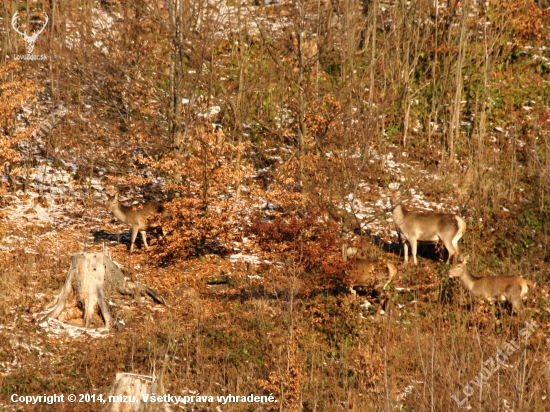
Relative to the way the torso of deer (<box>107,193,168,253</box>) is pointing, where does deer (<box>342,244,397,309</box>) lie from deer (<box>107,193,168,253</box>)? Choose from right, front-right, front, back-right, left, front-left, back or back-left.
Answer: back-left

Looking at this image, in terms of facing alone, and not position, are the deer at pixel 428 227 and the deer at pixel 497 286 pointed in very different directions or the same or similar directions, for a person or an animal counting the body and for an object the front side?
same or similar directions

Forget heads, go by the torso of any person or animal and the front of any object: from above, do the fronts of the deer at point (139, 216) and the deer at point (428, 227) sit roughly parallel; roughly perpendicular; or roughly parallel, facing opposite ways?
roughly parallel

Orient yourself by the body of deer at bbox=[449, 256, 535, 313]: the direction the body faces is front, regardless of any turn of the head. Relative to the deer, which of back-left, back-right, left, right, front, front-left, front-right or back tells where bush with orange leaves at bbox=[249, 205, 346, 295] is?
front

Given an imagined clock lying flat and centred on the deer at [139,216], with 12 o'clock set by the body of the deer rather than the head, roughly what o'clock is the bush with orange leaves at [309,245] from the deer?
The bush with orange leaves is roughly at 7 o'clock from the deer.

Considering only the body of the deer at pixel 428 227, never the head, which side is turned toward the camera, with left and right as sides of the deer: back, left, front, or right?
left

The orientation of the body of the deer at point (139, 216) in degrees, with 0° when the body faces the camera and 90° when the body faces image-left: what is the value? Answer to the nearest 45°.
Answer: approximately 90°

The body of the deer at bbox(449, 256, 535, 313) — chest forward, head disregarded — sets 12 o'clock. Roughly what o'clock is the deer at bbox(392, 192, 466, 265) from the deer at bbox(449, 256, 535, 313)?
the deer at bbox(392, 192, 466, 265) is roughly at 2 o'clock from the deer at bbox(449, 256, 535, 313).

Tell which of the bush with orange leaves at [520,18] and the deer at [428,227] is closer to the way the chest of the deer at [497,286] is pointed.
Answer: the deer

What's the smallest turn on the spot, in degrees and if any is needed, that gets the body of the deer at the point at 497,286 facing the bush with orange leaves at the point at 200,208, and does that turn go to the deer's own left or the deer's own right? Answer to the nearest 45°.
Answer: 0° — it already faces it
